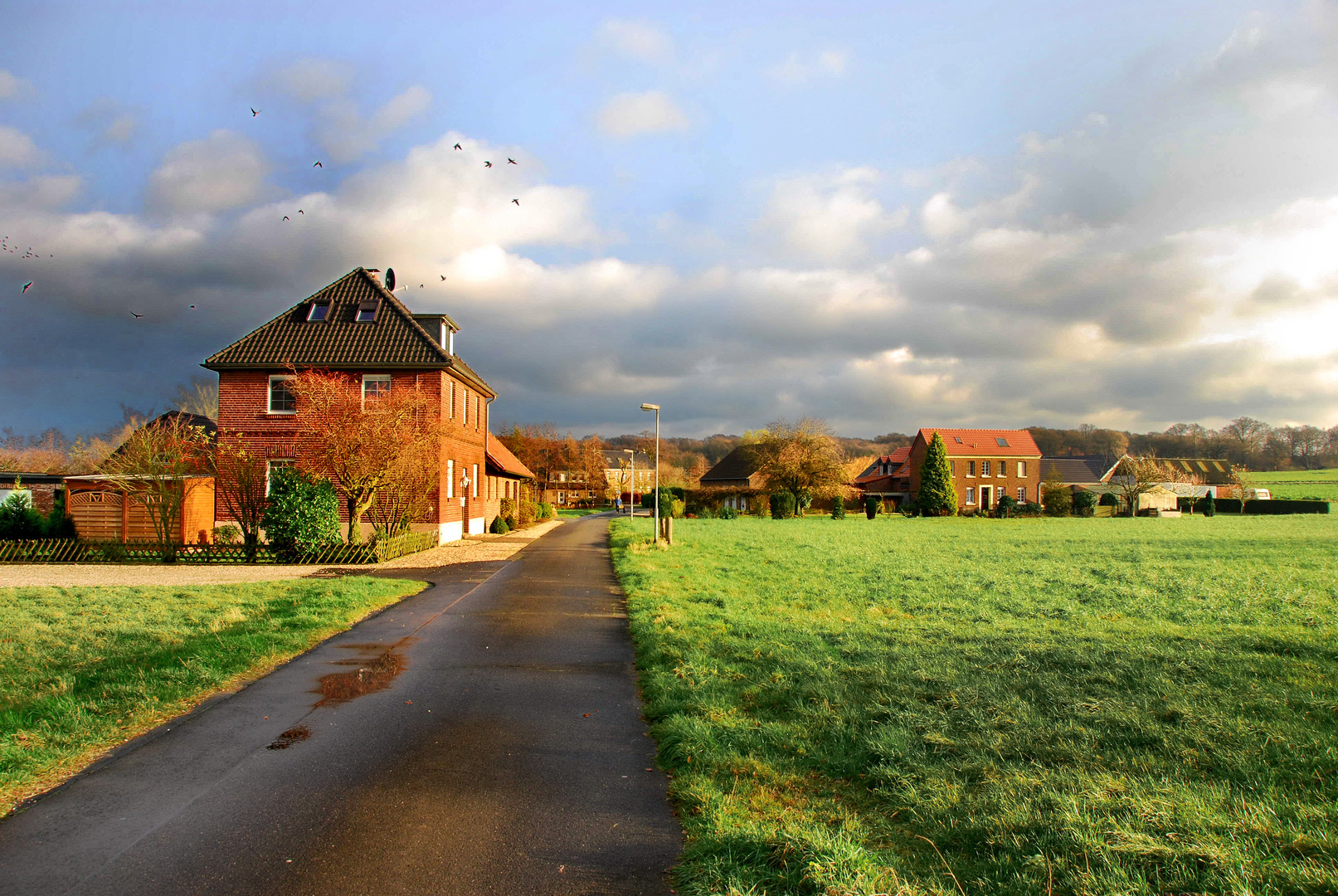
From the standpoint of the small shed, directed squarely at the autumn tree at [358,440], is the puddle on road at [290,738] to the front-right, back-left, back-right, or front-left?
front-right

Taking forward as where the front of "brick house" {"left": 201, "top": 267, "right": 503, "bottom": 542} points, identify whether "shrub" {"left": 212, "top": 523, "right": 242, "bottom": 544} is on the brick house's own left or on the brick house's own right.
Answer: on the brick house's own right

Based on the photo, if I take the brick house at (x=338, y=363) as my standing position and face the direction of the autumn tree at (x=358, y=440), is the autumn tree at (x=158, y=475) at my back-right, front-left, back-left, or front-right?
front-right

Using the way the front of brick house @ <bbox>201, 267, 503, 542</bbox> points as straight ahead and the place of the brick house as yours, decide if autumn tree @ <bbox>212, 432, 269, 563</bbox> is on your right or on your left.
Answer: on your right
